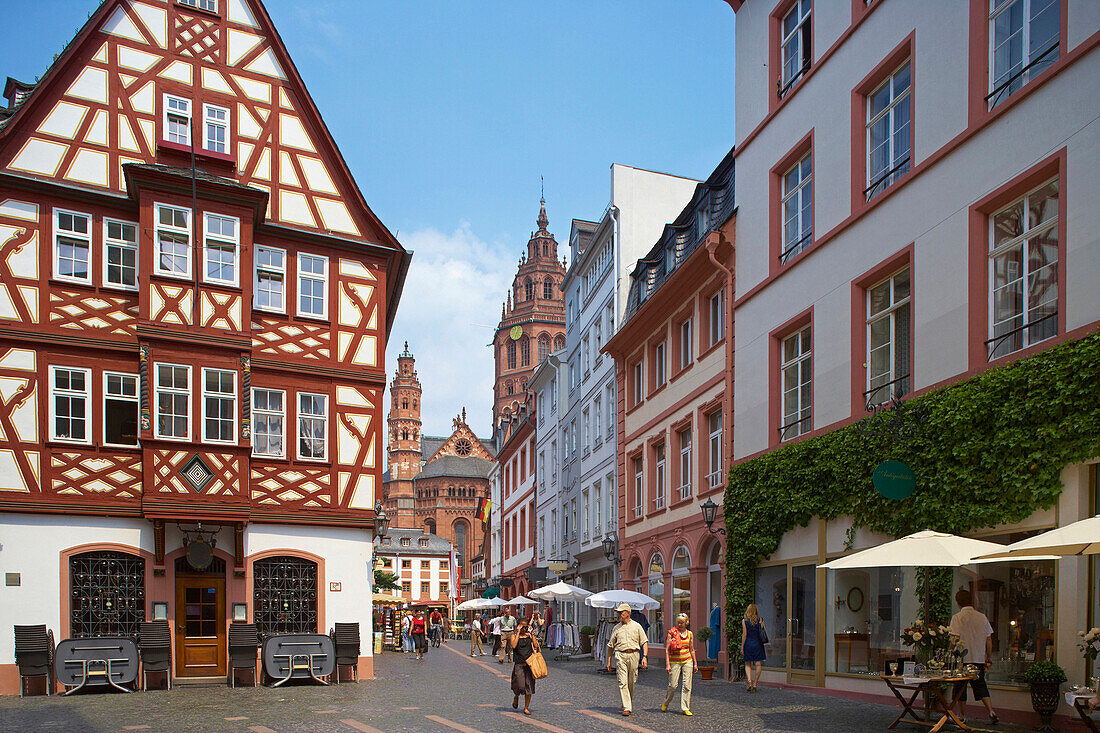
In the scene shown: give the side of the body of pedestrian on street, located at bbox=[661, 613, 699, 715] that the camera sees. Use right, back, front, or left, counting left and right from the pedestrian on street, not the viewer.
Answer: front

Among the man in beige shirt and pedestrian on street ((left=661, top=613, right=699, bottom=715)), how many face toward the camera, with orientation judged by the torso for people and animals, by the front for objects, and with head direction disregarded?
2

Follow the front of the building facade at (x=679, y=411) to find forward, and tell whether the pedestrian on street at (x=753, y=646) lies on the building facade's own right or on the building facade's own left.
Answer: on the building facade's own left

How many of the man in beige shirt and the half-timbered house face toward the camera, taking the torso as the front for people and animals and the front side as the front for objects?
2

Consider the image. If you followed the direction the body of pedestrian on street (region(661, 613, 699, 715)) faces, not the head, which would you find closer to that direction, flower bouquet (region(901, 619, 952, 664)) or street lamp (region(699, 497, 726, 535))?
the flower bouquet

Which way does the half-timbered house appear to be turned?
toward the camera

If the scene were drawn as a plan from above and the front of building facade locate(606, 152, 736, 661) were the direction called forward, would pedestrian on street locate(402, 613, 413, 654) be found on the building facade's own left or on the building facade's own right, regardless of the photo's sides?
on the building facade's own right

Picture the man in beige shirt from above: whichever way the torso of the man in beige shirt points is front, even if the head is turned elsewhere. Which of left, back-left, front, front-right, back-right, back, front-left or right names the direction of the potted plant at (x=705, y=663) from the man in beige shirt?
back
